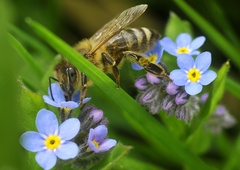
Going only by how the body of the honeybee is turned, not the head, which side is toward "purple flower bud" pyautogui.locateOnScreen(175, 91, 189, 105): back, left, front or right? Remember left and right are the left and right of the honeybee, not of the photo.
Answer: back

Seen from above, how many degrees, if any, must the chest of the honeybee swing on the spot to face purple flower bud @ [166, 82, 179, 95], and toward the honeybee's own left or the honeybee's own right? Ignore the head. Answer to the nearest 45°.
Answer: approximately 180°

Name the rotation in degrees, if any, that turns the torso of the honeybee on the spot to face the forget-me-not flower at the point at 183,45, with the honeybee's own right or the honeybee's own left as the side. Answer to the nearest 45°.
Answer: approximately 180°

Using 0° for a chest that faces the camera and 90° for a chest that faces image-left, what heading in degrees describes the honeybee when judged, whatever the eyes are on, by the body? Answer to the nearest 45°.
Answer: approximately 90°

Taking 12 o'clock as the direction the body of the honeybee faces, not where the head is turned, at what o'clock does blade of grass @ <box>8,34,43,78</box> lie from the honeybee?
The blade of grass is roughly at 1 o'clock from the honeybee.

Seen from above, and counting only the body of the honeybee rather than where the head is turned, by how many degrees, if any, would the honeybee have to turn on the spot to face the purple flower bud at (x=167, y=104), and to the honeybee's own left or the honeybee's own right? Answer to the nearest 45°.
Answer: approximately 180°

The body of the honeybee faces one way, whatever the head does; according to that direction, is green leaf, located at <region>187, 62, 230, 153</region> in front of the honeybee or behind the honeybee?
behind
